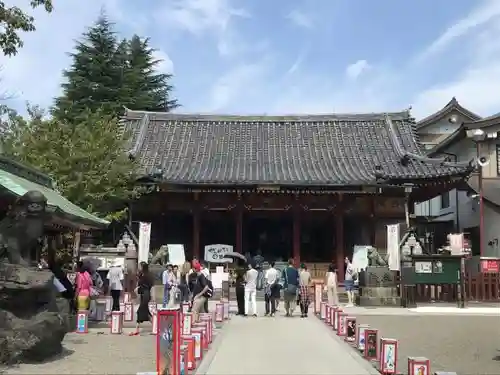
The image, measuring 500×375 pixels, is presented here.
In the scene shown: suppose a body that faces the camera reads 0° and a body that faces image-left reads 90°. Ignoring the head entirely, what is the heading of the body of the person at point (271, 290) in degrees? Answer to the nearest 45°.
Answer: approximately 180°

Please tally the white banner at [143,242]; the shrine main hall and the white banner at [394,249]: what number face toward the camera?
3

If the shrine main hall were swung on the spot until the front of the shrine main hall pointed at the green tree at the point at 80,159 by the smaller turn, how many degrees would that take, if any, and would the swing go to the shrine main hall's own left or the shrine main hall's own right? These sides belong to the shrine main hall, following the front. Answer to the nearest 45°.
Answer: approximately 45° to the shrine main hall's own right

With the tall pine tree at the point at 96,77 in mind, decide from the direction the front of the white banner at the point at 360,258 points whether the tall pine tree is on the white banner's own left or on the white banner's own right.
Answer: on the white banner's own right

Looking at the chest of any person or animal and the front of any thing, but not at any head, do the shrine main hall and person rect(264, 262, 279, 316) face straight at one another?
yes

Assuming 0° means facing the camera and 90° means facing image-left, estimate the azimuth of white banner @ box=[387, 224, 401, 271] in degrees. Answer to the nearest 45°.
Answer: approximately 0°

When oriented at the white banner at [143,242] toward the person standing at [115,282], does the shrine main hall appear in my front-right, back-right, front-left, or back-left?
back-left

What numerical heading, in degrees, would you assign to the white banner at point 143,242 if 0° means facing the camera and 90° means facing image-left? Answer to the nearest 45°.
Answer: approximately 0°
